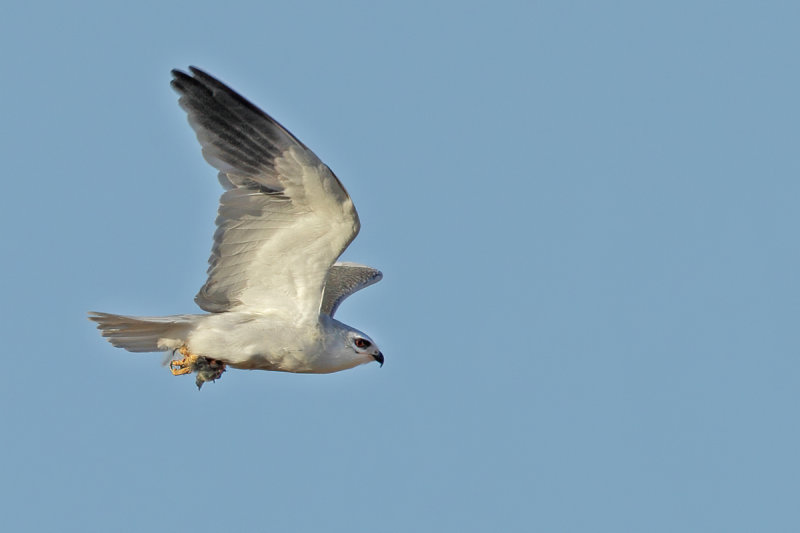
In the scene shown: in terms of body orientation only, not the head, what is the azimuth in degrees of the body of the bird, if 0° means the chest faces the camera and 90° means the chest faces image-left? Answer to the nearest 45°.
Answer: approximately 270°
